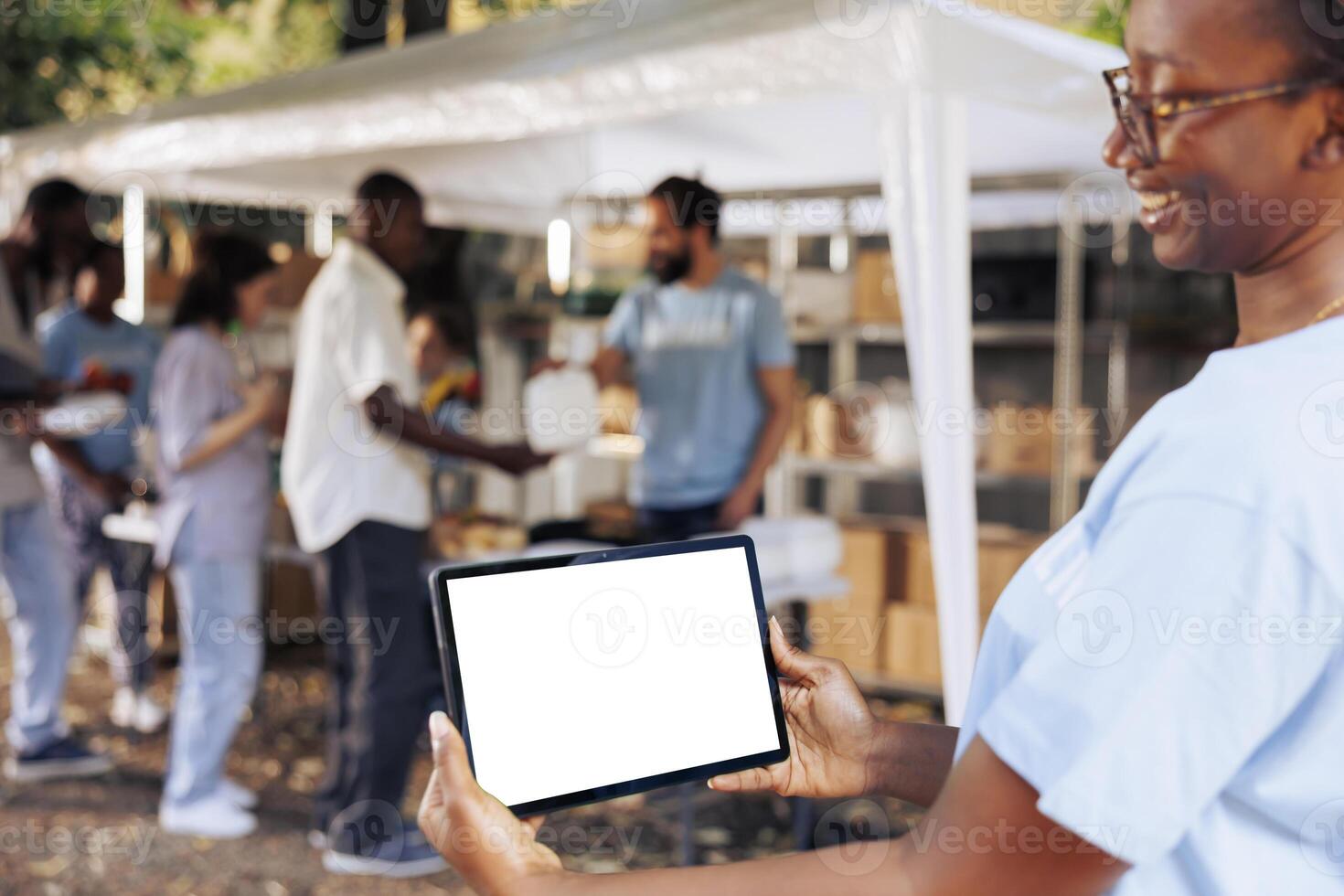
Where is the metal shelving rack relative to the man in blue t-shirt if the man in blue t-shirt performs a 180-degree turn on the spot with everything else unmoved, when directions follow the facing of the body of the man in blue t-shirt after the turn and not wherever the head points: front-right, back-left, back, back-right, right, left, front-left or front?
front

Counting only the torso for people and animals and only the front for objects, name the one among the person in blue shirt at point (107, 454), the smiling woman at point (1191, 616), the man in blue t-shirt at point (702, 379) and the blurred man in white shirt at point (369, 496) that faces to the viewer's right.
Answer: the blurred man in white shirt

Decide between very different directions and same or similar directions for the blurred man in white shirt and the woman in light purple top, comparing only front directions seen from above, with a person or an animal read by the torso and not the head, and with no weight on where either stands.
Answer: same or similar directions

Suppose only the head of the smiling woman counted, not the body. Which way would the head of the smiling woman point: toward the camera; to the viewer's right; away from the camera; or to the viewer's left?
to the viewer's left

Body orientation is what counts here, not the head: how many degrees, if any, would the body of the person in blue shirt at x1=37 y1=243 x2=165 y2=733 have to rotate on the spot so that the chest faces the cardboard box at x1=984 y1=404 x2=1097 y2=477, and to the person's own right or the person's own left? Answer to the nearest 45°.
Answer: approximately 90° to the person's own left

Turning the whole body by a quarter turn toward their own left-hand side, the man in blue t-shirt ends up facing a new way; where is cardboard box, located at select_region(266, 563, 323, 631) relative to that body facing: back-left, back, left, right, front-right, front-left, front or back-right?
back

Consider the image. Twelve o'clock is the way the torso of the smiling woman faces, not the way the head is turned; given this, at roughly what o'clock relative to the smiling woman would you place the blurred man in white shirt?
The blurred man in white shirt is roughly at 2 o'clock from the smiling woman.

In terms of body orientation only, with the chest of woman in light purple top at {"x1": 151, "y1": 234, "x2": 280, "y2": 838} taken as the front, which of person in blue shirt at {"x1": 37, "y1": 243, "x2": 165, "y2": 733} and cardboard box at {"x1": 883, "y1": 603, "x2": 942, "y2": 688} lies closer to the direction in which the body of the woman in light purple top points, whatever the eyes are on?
the cardboard box

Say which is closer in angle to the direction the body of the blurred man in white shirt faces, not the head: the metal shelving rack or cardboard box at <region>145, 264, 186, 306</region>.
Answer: the metal shelving rack

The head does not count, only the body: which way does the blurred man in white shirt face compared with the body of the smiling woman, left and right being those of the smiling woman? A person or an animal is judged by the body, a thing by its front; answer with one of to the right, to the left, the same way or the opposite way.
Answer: the opposite way

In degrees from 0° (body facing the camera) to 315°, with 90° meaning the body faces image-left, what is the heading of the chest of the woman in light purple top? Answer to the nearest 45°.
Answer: approximately 270°

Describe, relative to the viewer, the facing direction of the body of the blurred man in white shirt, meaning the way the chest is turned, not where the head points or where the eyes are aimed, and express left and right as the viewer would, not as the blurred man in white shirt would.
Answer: facing to the right of the viewer

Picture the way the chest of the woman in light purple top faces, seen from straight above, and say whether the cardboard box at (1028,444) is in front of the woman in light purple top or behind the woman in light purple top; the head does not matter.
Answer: in front

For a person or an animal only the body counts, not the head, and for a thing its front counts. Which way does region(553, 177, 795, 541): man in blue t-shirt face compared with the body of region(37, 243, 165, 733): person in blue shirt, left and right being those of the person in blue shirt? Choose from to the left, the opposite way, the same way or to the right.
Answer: to the right

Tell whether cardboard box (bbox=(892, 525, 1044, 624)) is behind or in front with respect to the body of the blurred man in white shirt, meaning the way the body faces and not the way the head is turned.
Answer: in front

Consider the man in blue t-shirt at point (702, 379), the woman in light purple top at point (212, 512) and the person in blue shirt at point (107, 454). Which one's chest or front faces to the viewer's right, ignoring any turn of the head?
the woman in light purple top

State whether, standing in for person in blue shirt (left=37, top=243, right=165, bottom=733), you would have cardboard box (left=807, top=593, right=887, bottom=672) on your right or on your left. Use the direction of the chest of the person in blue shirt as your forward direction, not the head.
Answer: on your left

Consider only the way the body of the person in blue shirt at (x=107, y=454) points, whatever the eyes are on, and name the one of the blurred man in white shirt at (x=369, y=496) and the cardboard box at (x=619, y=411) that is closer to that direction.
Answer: the blurred man in white shirt

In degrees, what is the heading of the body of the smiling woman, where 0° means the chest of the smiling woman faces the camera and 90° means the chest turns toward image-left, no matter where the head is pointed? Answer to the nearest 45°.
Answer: approximately 90°
